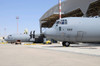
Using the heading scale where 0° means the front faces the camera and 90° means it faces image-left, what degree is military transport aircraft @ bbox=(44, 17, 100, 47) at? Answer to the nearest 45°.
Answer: approximately 90°
